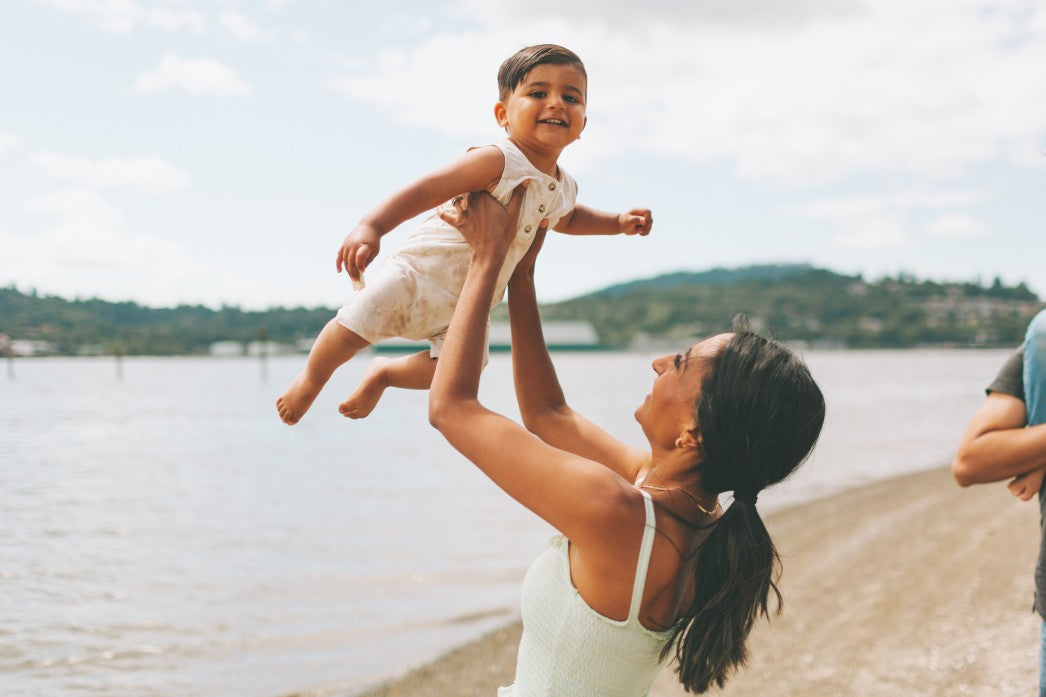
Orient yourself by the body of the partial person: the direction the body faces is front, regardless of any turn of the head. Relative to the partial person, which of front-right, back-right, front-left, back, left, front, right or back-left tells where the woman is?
front-right

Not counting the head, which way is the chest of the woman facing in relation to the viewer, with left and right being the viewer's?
facing away from the viewer and to the left of the viewer

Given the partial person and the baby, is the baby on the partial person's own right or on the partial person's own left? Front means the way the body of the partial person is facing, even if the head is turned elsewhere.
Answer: on the partial person's own right

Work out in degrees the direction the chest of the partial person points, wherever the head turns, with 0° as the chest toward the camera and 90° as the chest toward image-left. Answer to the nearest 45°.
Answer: approximately 0°

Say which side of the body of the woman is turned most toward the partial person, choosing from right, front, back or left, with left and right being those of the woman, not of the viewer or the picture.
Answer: right

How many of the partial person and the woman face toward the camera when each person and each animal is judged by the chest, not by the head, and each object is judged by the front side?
1

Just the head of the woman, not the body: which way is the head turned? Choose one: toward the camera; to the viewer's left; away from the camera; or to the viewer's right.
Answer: to the viewer's left
